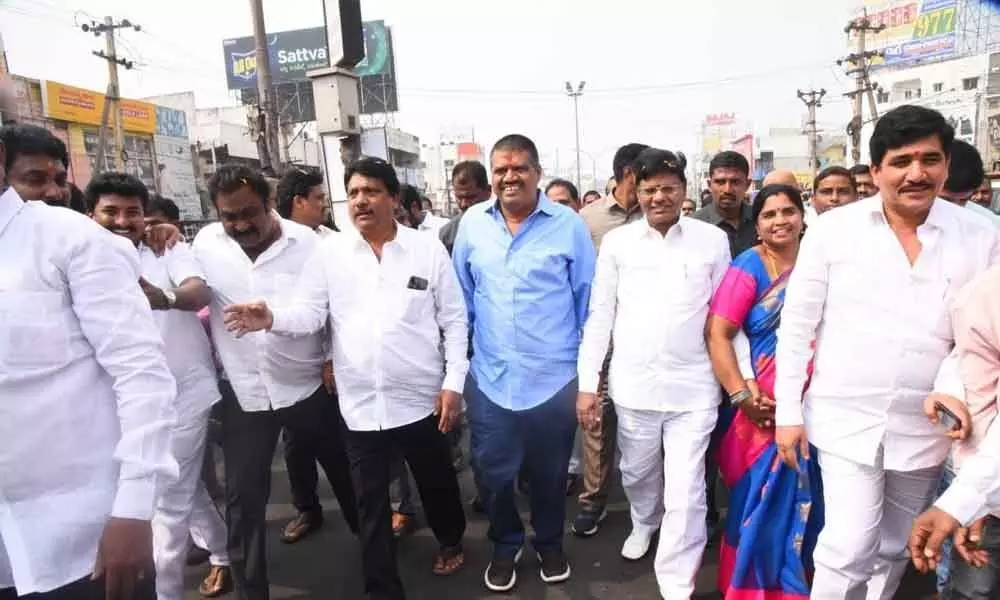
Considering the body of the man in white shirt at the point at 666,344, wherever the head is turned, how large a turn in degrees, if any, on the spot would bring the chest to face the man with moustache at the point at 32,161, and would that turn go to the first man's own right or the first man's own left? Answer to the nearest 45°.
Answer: approximately 45° to the first man's own right

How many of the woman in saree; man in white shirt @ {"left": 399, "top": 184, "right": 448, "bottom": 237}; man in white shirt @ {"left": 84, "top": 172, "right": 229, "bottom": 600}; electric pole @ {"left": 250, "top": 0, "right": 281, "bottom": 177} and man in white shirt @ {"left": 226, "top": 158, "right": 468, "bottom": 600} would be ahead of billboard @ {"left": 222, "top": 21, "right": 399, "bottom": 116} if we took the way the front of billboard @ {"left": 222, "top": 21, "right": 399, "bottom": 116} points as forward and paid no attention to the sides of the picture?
5

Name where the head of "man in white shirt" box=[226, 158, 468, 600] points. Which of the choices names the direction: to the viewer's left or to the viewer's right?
to the viewer's left

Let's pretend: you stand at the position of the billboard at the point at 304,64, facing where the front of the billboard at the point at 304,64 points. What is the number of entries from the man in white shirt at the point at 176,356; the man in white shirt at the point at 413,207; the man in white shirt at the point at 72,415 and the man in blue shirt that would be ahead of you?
4

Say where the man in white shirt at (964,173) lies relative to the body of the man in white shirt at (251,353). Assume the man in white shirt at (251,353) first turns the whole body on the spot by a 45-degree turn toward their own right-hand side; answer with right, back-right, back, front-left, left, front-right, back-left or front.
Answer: back-left

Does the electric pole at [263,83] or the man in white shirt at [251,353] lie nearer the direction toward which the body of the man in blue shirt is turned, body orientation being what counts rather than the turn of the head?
the man in white shirt

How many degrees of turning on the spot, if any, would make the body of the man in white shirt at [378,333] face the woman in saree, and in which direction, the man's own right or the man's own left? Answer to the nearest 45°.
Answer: approximately 135° to the man's own left

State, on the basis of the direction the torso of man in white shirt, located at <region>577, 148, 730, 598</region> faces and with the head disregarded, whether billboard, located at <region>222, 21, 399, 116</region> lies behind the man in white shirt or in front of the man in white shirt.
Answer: behind
